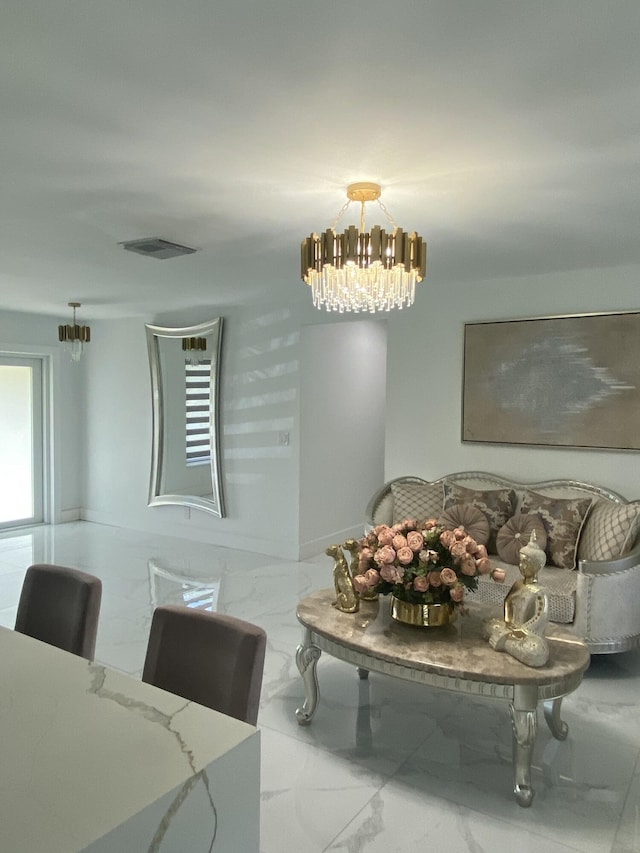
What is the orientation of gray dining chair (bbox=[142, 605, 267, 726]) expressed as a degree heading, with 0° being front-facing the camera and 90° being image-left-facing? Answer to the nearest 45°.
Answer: approximately 45°

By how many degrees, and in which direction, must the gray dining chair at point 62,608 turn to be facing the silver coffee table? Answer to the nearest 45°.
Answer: approximately 135° to its left

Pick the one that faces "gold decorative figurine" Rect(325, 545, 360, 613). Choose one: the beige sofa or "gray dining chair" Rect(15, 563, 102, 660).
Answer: the beige sofa

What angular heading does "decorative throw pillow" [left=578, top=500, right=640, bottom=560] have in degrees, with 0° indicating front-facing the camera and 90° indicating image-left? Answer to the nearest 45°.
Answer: approximately 45°

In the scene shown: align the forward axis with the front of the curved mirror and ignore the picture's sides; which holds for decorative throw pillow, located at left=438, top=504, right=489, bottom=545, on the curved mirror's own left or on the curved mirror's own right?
on the curved mirror's own left

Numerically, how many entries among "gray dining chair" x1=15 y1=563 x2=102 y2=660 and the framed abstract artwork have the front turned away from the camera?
0

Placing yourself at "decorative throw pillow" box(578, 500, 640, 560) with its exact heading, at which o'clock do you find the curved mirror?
The curved mirror is roughly at 2 o'clock from the decorative throw pillow.

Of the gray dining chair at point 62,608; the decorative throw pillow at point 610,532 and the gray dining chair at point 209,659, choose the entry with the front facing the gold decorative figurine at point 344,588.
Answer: the decorative throw pillow

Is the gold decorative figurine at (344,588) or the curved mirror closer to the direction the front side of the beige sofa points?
the gold decorative figurine

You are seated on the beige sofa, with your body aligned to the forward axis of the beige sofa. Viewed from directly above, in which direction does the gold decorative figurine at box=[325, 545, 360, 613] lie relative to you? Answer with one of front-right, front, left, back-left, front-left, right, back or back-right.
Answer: front

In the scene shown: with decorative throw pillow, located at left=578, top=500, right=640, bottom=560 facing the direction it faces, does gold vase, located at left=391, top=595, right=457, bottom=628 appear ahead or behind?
ahead

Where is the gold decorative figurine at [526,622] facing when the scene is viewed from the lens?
facing the viewer and to the left of the viewer

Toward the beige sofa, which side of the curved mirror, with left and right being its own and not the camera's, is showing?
left
